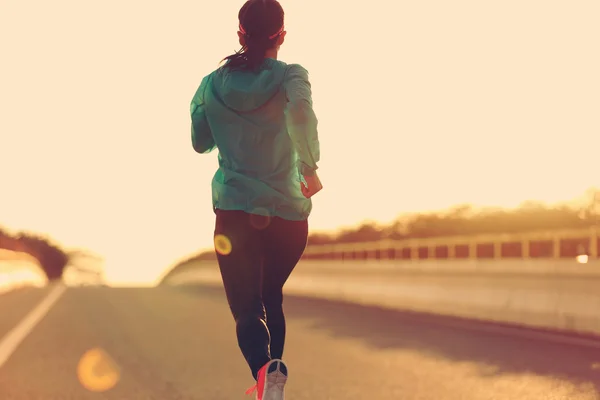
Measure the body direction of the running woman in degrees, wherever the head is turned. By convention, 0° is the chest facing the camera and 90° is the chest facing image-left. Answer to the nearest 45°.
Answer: approximately 180°

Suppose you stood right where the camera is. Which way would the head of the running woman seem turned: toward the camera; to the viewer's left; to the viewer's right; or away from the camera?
away from the camera
